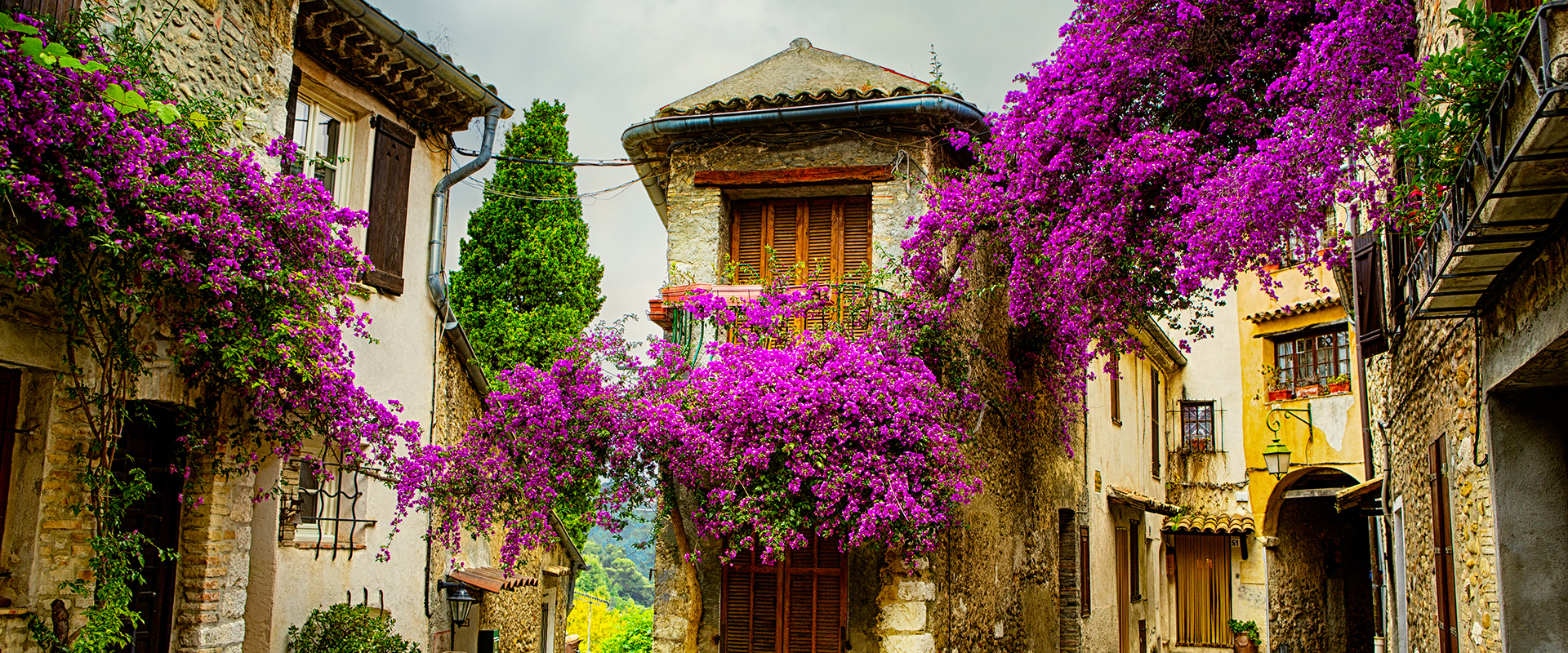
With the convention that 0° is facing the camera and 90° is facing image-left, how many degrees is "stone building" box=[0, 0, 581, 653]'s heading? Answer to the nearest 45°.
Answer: approximately 315°

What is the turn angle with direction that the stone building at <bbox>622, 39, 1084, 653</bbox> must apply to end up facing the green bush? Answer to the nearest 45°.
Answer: approximately 45° to its right

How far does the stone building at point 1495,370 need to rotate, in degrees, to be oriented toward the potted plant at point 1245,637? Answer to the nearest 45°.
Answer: approximately 90° to its right

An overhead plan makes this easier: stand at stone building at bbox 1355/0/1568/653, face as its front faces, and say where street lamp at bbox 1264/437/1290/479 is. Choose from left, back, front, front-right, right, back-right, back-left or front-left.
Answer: right

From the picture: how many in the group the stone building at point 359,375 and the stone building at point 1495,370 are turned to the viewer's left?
1

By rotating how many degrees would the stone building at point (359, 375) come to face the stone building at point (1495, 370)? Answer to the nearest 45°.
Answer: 0° — it already faces it

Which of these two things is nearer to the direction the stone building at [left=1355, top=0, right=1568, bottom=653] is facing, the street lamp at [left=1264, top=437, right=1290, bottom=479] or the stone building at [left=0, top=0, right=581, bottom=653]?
the stone building

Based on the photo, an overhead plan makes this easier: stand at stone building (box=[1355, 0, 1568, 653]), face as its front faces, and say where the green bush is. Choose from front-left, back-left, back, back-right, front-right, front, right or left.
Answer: front

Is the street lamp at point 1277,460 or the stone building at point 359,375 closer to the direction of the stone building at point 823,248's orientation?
the stone building

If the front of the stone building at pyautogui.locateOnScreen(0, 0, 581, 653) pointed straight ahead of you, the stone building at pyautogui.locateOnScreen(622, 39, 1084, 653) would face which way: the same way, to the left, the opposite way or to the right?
to the right

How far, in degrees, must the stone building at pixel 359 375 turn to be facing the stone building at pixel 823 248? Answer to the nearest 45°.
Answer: approximately 45° to its left

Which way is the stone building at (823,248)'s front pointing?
toward the camera

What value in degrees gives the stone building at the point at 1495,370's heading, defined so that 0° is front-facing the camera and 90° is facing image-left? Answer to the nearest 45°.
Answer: approximately 90°

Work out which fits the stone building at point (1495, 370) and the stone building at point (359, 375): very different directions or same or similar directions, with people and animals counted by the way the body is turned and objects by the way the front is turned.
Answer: very different directions
